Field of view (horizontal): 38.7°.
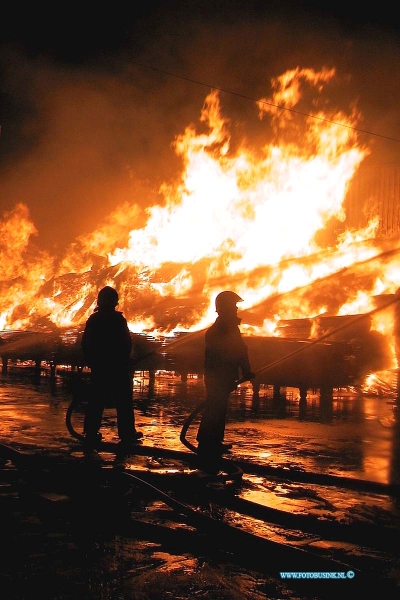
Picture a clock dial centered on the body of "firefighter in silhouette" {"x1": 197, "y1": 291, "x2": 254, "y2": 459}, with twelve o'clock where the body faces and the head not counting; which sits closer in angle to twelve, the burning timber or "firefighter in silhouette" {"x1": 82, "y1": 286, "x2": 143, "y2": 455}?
the burning timber

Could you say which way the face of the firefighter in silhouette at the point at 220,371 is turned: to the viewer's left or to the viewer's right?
to the viewer's right

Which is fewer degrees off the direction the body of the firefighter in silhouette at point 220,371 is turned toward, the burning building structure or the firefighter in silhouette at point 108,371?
the burning building structure

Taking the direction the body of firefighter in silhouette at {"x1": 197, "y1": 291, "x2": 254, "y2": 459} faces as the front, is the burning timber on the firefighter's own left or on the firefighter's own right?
on the firefighter's own left

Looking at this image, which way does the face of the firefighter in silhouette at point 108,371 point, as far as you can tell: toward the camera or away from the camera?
away from the camera

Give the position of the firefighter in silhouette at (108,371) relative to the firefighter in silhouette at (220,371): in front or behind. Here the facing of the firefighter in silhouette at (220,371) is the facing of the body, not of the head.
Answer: behind

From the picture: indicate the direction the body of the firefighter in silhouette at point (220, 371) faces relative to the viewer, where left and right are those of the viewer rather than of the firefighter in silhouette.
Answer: facing to the right of the viewer
